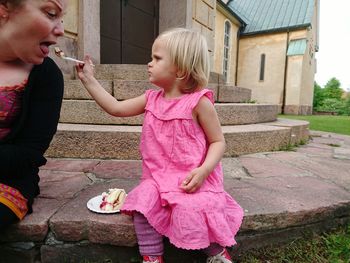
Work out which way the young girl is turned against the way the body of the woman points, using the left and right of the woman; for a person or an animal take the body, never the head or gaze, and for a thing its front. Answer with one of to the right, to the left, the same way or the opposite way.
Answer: to the right

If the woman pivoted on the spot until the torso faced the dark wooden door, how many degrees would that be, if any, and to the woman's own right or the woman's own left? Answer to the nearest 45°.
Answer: approximately 135° to the woman's own left

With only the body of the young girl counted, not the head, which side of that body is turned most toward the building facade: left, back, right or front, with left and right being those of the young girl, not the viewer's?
back

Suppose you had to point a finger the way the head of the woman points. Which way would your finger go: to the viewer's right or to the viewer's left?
to the viewer's right

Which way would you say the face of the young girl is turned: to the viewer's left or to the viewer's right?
to the viewer's left

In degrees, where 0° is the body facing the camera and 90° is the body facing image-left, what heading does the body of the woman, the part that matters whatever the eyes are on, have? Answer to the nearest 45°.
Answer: approximately 0°

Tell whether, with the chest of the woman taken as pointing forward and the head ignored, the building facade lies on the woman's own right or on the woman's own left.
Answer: on the woman's own left

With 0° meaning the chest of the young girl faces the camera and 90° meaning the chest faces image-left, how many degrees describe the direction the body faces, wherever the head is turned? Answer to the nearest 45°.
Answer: approximately 45°
